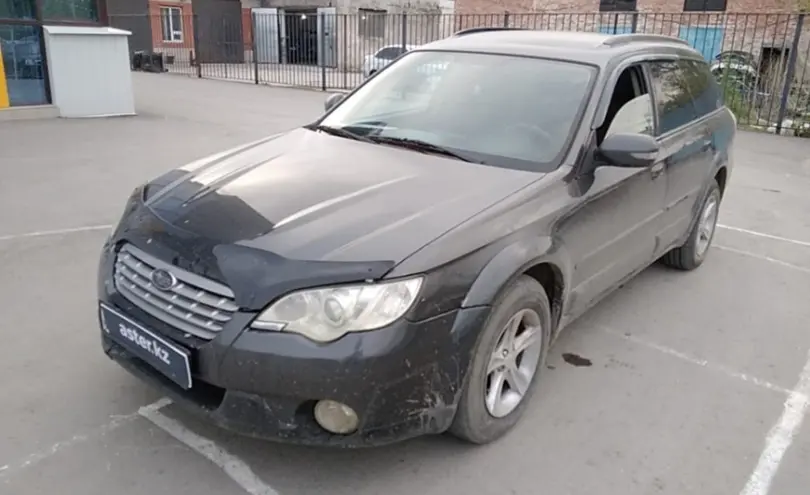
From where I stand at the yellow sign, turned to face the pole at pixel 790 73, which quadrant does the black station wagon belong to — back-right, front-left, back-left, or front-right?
front-right

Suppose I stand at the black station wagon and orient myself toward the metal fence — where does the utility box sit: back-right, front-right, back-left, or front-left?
front-left

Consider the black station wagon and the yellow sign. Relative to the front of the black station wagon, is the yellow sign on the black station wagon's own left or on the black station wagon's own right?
on the black station wagon's own right

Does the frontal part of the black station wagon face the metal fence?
no

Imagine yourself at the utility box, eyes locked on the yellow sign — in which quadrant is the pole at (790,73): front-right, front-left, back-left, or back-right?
back-left

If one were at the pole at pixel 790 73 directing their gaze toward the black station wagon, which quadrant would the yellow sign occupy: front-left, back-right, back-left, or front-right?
front-right

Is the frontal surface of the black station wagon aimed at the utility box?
no

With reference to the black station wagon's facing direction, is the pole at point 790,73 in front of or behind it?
behind

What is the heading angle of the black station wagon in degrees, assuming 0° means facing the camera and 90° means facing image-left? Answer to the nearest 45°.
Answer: approximately 45°
